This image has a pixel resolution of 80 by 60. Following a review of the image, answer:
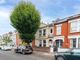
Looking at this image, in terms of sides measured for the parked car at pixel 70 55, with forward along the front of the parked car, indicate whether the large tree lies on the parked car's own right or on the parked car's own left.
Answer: on the parked car's own right

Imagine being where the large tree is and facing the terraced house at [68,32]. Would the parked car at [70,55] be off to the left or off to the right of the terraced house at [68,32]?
right
